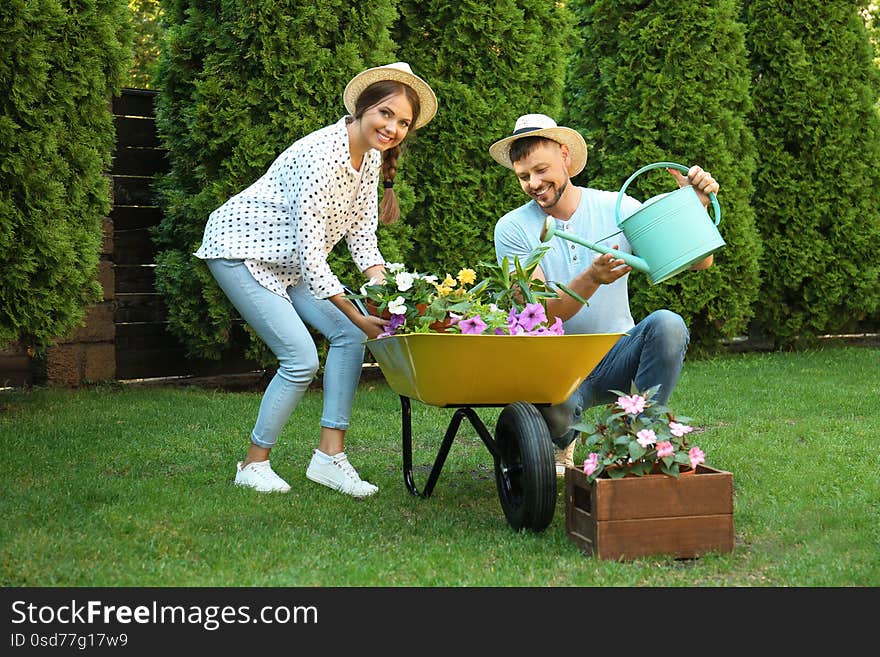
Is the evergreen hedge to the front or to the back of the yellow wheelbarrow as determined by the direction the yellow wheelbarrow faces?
to the back

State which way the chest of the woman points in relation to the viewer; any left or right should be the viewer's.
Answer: facing the viewer and to the right of the viewer

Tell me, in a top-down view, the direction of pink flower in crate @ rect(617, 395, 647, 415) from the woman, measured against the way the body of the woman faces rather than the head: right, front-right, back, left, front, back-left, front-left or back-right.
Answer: front

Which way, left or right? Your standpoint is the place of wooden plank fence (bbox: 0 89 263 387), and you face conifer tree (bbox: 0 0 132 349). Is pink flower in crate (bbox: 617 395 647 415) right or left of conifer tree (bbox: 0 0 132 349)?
left

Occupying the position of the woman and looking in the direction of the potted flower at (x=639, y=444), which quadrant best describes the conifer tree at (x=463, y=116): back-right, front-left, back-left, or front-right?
back-left

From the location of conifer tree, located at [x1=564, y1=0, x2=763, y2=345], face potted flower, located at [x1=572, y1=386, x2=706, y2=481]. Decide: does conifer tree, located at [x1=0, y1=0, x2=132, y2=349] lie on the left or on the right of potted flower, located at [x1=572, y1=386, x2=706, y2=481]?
right

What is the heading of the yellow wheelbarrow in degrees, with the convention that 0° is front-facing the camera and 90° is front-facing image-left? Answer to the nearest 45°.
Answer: approximately 315°

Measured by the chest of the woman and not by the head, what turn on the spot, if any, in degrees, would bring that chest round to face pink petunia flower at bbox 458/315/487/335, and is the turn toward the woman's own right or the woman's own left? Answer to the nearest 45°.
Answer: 0° — they already face it

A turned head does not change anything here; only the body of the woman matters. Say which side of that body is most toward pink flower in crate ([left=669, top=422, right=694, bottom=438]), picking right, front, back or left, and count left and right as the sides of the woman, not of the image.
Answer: front

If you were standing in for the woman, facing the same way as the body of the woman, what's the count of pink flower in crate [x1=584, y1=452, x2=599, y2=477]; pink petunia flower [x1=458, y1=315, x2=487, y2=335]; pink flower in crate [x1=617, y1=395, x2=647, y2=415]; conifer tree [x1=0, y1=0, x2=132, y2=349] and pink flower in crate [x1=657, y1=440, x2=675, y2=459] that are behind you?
1

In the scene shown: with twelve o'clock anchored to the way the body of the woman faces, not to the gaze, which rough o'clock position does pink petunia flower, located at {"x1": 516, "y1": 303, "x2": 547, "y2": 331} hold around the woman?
The pink petunia flower is roughly at 12 o'clock from the woman.

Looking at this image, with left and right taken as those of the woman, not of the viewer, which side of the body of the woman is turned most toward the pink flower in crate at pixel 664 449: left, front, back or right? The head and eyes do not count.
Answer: front

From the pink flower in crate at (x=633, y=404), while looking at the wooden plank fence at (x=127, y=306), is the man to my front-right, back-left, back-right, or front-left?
front-right

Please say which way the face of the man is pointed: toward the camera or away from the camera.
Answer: toward the camera

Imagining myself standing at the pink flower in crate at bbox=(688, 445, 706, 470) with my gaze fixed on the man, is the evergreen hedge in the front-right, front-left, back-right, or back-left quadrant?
front-left

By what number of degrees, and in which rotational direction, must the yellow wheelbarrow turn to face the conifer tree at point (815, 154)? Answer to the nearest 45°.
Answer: approximately 90° to its left
